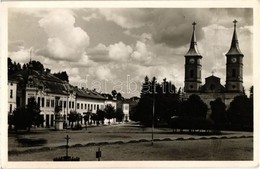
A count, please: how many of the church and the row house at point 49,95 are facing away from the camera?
0

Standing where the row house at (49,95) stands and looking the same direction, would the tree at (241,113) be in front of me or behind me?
in front

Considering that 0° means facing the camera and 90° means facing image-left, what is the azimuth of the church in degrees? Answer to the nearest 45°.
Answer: approximately 0°

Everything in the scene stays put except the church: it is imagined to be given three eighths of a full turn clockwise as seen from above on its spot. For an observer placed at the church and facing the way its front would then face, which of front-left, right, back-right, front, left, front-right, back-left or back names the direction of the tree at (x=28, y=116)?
front-left

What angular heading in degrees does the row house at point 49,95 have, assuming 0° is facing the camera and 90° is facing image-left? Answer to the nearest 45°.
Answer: approximately 315°

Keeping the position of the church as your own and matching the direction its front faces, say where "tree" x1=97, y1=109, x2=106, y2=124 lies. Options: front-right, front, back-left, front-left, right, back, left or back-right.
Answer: right
